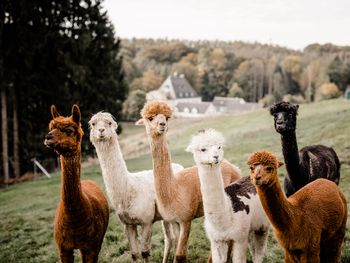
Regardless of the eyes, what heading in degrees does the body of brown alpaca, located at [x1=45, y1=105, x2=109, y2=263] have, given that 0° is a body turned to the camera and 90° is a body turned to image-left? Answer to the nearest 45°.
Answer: approximately 45°

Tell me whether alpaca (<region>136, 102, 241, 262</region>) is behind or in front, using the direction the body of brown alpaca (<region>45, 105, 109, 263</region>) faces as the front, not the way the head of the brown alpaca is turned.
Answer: behind

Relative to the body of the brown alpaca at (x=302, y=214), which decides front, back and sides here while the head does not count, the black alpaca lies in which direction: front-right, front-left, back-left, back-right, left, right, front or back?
back-right

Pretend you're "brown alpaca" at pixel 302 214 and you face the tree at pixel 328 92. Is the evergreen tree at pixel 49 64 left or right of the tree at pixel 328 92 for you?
left

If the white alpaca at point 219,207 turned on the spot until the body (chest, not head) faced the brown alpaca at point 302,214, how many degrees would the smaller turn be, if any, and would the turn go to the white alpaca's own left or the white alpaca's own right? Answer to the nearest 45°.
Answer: approximately 90° to the white alpaca's own left

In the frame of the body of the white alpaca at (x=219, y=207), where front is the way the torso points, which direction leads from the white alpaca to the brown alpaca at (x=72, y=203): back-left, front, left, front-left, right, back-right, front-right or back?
front-right

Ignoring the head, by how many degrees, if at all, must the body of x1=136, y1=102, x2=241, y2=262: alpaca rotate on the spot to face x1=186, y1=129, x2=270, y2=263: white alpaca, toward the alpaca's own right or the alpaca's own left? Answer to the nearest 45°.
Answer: approximately 90° to the alpaca's own left

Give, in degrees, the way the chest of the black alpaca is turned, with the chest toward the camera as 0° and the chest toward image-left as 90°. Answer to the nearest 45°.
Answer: approximately 45°

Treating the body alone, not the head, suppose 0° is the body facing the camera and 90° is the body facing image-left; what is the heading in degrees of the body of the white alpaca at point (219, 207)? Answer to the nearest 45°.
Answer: approximately 45°

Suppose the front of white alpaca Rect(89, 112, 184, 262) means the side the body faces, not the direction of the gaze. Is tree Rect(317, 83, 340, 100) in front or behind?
behind
